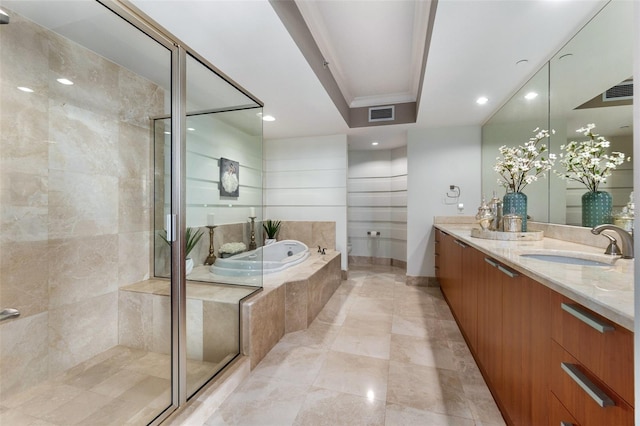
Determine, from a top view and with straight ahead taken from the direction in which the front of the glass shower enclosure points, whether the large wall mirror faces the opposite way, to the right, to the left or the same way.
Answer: the opposite way

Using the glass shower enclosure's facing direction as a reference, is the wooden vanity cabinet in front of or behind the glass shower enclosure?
in front

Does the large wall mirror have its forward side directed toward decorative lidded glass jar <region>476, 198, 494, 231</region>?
no

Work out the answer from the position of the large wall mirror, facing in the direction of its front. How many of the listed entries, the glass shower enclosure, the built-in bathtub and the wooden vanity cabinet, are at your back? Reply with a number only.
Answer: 0

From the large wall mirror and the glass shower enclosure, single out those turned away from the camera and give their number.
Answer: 0

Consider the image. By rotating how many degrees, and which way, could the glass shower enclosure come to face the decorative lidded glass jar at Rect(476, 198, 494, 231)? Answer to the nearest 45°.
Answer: approximately 45° to its left

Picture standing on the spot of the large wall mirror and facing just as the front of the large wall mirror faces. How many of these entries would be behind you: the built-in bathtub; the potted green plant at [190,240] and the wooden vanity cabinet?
0

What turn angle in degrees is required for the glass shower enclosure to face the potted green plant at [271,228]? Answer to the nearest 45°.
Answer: approximately 90° to its left

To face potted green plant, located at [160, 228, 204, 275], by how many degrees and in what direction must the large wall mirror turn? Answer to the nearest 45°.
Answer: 0° — it already faces it

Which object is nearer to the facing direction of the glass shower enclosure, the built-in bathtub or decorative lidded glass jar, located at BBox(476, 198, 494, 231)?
the decorative lidded glass jar

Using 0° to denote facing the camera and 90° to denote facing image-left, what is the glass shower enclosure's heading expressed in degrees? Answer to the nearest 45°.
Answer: approximately 315°

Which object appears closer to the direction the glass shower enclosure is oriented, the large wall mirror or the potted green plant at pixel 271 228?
the large wall mirror

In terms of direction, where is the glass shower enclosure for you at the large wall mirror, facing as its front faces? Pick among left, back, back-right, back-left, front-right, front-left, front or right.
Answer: front

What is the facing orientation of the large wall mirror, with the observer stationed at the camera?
facing the viewer and to the left of the viewer
